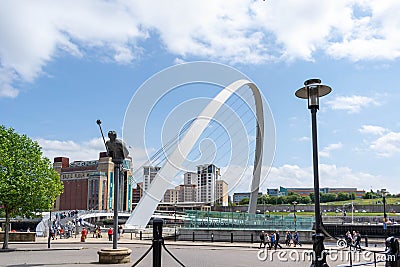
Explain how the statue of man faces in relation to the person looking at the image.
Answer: facing the viewer and to the left of the viewer

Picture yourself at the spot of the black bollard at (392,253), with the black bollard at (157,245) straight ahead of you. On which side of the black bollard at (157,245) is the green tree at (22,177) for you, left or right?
right

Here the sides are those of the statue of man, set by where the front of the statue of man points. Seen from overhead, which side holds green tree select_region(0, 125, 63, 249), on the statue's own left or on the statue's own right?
on the statue's own right

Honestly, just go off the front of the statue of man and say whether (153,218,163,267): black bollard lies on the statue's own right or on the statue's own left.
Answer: on the statue's own left

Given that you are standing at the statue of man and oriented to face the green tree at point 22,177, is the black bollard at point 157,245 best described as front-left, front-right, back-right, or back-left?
back-left

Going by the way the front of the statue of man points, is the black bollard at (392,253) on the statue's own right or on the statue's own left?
on the statue's own left
